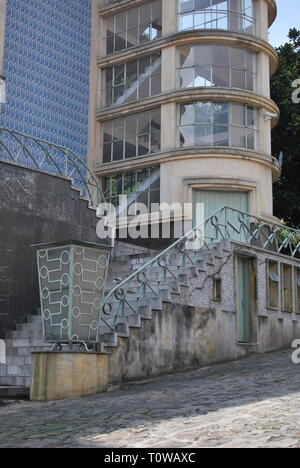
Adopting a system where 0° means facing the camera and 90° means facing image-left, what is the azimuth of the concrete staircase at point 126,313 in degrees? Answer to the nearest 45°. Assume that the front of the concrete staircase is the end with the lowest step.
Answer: approximately 90°

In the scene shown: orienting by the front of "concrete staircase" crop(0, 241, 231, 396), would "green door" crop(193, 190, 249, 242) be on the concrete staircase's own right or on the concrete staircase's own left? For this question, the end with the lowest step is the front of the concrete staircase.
on the concrete staircase's own right

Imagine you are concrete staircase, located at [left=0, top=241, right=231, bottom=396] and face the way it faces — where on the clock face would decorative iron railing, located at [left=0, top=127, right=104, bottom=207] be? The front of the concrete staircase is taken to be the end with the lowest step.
The decorative iron railing is roughly at 2 o'clock from the concrete staircase.

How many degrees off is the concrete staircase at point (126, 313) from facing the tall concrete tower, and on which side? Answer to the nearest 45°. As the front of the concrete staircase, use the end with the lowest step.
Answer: approximately 90° to its right

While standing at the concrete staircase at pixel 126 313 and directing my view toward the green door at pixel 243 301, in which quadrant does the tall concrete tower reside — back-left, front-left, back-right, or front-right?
front-left

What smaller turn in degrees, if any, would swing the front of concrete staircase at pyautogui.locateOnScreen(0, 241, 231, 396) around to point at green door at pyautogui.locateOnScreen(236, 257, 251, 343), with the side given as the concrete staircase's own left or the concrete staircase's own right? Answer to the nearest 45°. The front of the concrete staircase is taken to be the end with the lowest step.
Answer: approximately 135° to the concrete staircase's own right
